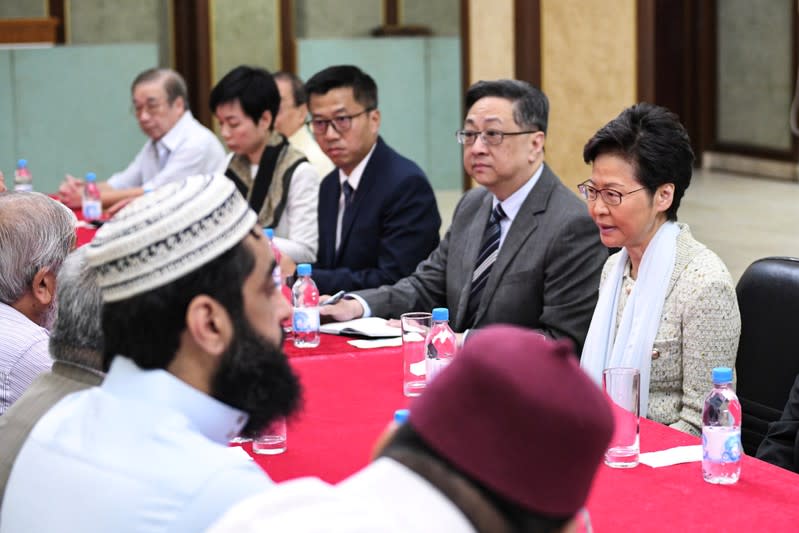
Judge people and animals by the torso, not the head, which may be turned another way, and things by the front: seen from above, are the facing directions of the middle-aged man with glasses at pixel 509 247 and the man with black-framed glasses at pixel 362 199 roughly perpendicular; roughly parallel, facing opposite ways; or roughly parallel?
roughly parallel

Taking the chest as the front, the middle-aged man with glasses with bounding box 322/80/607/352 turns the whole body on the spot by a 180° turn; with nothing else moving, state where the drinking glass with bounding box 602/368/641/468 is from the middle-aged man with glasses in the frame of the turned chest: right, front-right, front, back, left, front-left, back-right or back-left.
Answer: back-right

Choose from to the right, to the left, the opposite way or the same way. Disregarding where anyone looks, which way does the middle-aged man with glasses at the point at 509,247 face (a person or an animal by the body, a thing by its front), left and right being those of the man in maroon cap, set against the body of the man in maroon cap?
the opposite way

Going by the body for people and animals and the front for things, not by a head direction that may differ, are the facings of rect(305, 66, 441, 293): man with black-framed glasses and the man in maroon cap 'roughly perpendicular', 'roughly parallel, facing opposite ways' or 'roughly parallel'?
roughly parallel, facing opposite ways

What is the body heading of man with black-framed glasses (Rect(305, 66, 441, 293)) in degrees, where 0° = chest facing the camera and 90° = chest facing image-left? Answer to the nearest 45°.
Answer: approximately 45°

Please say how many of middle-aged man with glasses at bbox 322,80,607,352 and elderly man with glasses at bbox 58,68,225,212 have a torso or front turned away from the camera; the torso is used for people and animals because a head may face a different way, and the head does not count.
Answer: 0

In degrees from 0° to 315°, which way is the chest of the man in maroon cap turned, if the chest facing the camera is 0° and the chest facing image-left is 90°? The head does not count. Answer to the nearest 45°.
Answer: approximately 225°

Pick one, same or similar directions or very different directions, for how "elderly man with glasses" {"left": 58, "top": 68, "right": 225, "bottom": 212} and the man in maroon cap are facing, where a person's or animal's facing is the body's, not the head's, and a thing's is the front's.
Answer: very different directions

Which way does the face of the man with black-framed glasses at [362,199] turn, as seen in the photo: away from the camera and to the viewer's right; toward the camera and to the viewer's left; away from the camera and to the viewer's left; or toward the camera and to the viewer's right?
toward the camera and to the viewer's left

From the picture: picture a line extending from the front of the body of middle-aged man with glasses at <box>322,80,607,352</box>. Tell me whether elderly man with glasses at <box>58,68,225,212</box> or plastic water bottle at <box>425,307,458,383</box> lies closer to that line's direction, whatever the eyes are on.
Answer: the plastic water bottle
